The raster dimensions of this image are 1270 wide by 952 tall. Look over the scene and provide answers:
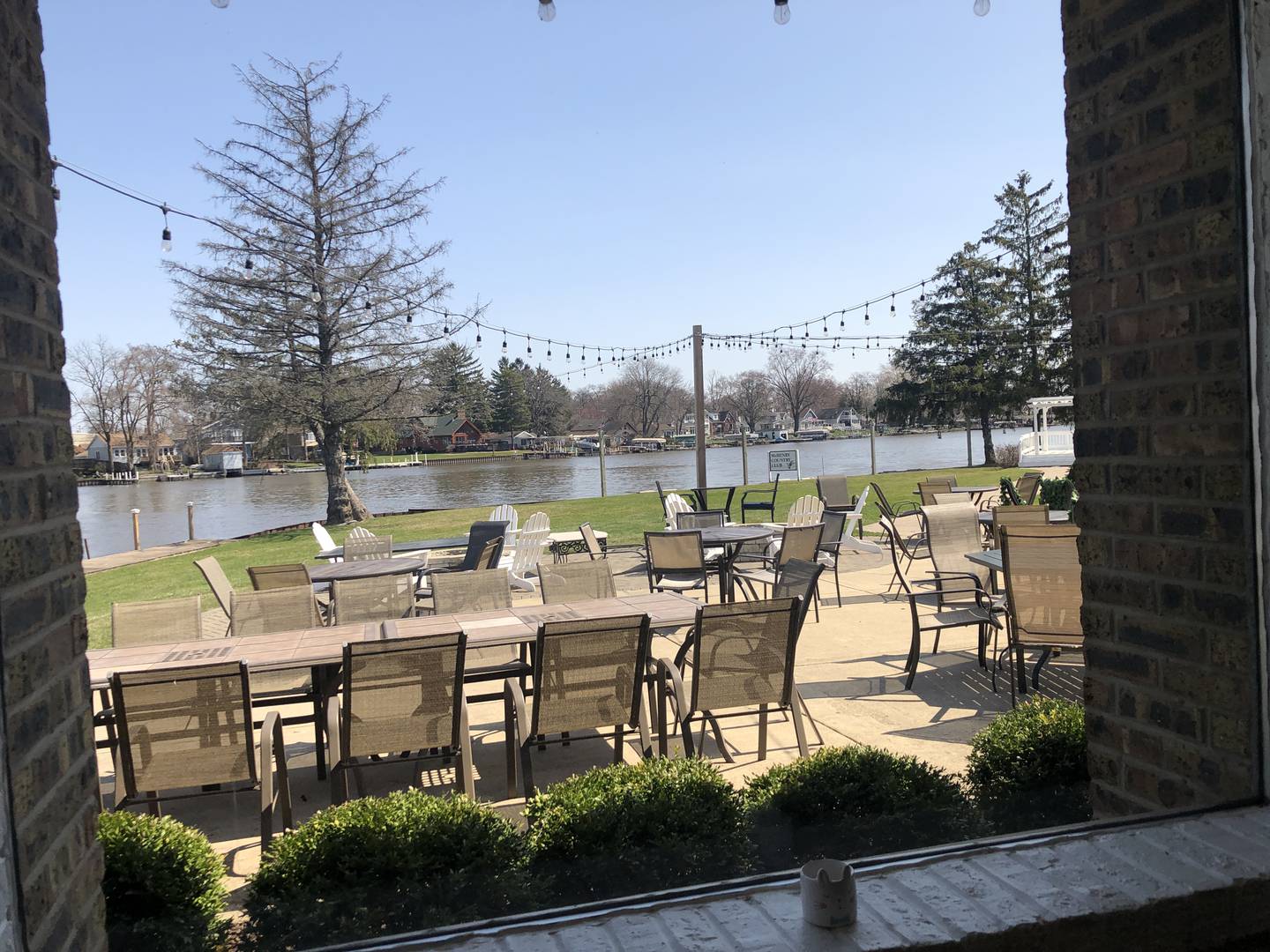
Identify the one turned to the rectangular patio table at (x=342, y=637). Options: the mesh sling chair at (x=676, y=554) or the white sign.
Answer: the white sign

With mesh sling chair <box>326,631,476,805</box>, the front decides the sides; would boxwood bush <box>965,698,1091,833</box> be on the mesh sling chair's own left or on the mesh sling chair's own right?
on the mesh sling chair's own right

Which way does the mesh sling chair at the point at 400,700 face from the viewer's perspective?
away from the camera

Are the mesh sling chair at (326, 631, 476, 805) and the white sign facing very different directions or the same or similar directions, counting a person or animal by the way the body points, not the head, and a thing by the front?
very different directions

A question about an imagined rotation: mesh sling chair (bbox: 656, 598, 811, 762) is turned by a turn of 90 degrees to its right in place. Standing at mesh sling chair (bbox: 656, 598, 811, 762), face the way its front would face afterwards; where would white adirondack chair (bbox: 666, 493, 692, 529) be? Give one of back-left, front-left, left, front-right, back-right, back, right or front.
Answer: front-left

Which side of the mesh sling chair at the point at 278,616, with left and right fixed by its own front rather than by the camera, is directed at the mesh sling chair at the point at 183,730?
front

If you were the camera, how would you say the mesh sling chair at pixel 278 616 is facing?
facing the viewer

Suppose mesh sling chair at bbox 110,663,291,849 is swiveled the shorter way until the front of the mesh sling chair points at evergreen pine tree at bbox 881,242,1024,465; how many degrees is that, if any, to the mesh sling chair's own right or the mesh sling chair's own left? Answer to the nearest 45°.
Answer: approximately 45° to the mesh sling chair's own right

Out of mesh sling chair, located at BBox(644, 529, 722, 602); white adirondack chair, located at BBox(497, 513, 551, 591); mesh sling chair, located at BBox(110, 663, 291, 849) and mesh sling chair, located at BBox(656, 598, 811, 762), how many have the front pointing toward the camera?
0

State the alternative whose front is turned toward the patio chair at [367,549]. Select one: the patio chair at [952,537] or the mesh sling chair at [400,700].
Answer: the mesh sling chair

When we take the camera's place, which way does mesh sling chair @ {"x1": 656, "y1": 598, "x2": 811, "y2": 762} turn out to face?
facing away from the viewer and to the left of the viewer

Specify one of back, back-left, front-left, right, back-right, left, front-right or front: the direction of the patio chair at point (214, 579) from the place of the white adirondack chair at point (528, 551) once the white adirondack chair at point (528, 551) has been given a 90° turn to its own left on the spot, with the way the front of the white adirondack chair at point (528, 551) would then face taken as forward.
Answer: front

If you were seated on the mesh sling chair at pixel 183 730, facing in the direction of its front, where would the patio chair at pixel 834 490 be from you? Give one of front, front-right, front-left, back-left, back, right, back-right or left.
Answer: front-right

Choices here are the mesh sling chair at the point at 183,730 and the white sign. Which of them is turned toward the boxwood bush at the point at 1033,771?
the white sign

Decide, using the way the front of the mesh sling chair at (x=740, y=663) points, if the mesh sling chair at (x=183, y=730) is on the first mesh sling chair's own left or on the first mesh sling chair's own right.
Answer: on the first mesh sling chair's own left

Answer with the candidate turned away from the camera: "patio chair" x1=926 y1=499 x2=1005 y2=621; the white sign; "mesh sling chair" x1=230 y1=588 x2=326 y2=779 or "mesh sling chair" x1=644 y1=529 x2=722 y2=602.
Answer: "mesh sling chair" x1=644 y1=529 x2=722 y2=602

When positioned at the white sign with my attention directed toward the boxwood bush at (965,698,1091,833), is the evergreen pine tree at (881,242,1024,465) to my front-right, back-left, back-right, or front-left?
back-left

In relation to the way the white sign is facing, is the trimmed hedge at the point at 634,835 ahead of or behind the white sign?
ahead

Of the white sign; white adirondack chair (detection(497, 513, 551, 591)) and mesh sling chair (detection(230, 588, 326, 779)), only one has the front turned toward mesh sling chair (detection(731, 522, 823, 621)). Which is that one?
the white sign

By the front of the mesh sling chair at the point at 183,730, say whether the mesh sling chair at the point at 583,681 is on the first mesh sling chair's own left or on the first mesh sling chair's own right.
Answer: on the first mesh sling chair's own right
